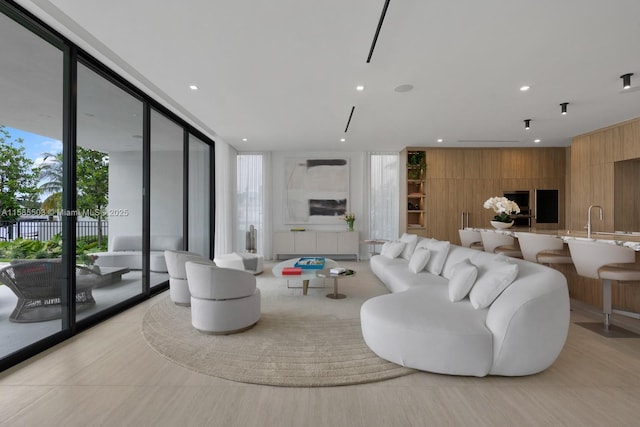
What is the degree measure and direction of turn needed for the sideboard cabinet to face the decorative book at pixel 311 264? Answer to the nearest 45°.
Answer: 0° — it already faces it

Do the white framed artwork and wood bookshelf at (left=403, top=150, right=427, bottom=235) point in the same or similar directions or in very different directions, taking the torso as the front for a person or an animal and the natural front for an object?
same or similar directions

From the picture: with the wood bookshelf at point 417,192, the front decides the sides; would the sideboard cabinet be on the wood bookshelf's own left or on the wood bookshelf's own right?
on the wood bookshelf's own right

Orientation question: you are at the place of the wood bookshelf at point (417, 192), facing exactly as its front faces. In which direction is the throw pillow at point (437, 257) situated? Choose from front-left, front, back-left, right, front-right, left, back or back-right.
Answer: front

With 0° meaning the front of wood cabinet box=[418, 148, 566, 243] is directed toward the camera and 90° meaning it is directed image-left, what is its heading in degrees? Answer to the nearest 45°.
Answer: approximately 0°

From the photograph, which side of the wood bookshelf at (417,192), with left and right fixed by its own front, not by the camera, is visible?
front

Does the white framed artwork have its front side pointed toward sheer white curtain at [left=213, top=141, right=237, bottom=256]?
no

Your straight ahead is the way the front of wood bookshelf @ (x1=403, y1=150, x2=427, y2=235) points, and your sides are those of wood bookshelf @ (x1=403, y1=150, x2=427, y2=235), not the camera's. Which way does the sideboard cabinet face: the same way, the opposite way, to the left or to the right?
the same way

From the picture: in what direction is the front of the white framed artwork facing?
toward the camera

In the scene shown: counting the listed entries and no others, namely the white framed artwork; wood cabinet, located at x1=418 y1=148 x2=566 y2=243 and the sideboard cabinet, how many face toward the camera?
3

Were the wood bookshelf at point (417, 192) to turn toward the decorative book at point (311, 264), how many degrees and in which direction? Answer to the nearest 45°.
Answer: approximately 45° to its right

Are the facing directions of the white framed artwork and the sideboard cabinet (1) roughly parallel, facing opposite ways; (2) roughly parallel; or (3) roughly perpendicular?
roughly parallel

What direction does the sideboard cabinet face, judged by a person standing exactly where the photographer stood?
facing the viewer

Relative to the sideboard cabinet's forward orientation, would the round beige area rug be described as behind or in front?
in front

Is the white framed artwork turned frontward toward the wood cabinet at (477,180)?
no

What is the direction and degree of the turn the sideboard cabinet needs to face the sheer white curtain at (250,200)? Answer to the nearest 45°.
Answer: approximately 90° to its right

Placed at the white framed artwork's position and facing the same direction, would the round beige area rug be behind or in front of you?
in front

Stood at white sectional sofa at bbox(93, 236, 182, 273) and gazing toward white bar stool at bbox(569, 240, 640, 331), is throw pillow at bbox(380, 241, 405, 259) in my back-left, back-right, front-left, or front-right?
front-left
